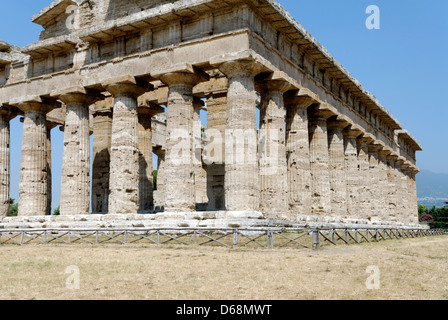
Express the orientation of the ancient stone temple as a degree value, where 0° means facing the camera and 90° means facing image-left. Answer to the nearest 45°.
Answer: approximately 45°
